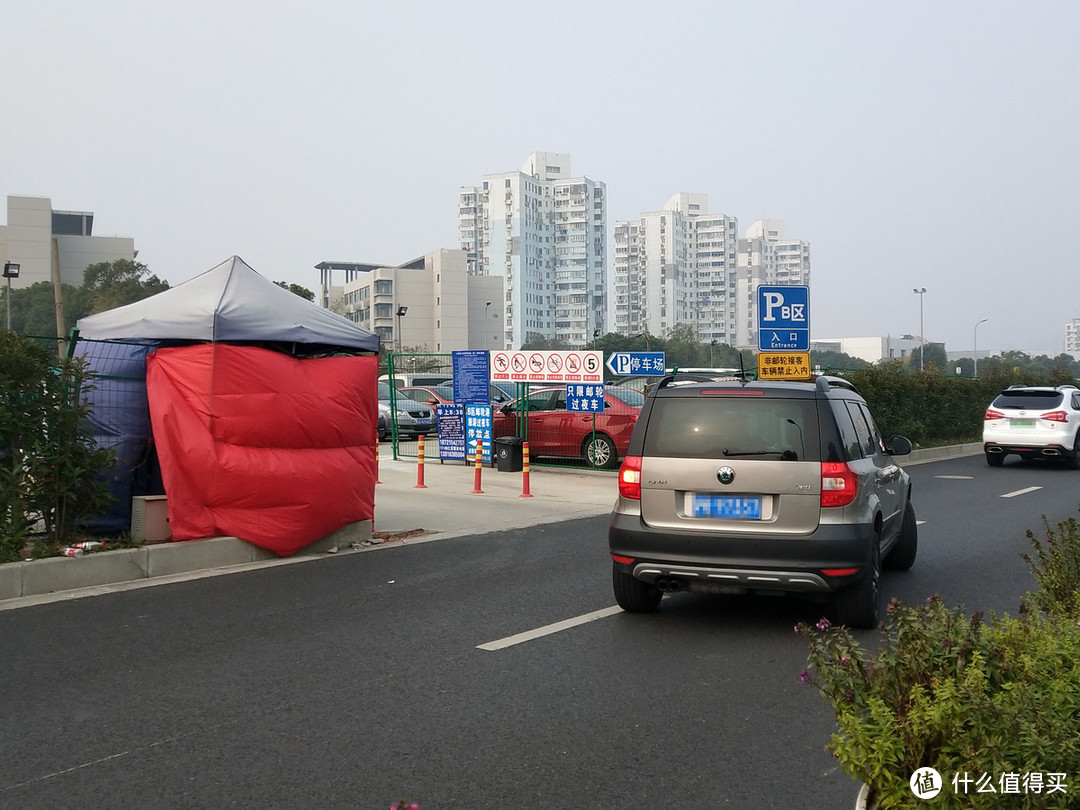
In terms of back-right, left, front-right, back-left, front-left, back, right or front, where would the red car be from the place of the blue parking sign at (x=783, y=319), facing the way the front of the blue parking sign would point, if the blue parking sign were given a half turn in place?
front-left

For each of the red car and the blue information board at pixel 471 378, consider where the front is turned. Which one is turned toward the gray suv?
the blue information board

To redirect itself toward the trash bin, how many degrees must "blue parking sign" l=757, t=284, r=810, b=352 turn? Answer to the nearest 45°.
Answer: approximately 135° to its right

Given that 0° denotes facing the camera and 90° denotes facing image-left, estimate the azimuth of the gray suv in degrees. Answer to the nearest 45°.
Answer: approximately 225°

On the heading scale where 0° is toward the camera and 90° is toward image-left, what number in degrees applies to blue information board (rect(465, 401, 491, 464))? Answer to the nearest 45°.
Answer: approximately 0°

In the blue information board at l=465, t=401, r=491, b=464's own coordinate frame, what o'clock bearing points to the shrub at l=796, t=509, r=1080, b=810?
The shrub is roughly at 12 o'clock from the blue information board.

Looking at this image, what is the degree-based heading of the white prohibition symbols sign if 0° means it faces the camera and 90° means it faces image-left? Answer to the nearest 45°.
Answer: approximately 0°

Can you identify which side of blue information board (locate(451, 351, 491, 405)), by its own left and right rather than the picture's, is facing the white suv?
left

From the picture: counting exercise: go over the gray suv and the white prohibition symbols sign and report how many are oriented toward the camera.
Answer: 1

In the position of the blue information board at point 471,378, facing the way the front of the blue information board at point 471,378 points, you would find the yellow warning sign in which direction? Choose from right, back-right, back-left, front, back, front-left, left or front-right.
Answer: front-left
